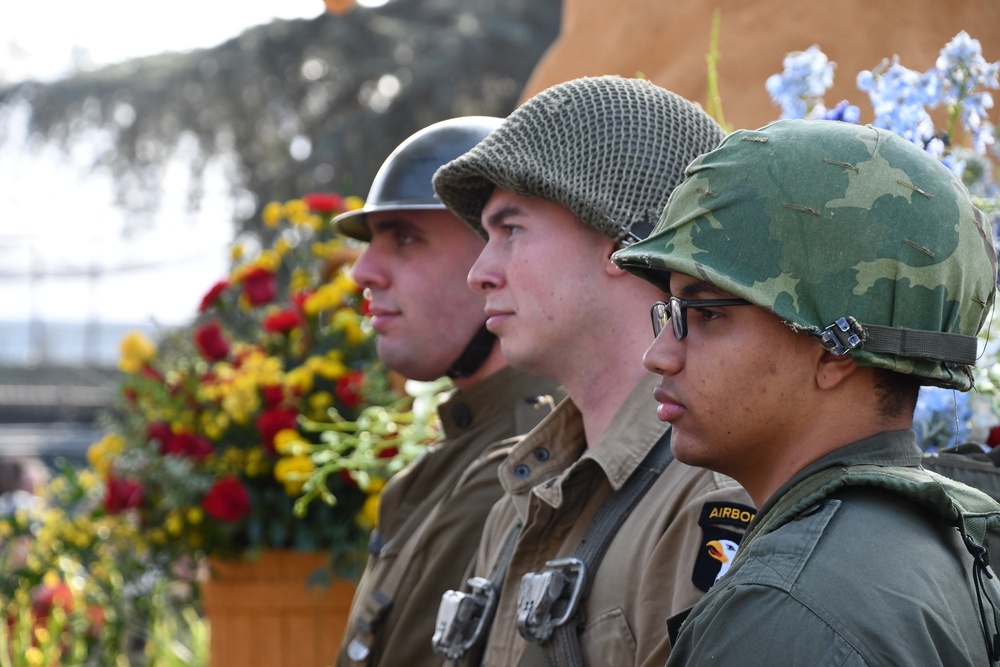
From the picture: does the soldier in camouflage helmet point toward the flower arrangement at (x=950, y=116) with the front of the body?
no

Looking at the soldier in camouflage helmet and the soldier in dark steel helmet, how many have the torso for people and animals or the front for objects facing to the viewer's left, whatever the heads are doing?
2

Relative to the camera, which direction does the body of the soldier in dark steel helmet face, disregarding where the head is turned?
to the viewer's left

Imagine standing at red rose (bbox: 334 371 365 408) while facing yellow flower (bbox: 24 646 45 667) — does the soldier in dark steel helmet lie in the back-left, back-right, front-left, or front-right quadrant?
back-left

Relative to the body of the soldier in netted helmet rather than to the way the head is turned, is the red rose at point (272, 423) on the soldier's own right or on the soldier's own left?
on the soldier's own right

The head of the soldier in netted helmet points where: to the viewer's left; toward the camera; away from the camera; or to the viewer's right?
to the viewer's left

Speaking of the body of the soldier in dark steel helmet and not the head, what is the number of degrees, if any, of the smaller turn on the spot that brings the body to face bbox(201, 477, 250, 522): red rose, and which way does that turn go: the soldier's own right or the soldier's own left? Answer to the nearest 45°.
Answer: approximately 45° to the soldier's own right

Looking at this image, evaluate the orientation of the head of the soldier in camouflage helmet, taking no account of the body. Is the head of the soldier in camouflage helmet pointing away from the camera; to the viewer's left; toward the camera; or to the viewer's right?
to the viewer's left

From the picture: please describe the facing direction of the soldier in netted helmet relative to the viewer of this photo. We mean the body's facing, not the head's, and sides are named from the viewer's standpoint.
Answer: facing the viewer and to the left of the viewer

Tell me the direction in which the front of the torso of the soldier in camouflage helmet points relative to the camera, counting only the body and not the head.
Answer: to the viewer's left

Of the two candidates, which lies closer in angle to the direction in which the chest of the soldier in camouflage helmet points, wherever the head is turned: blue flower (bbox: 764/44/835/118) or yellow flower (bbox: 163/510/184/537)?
the yellow flower

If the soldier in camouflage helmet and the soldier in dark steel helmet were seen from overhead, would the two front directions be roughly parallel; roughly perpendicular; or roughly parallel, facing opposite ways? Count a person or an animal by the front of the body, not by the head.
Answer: roughly parallel

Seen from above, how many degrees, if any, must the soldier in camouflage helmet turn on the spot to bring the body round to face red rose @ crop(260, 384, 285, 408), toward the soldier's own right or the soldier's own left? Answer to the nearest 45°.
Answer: approximately 45° to the soldier's own right
